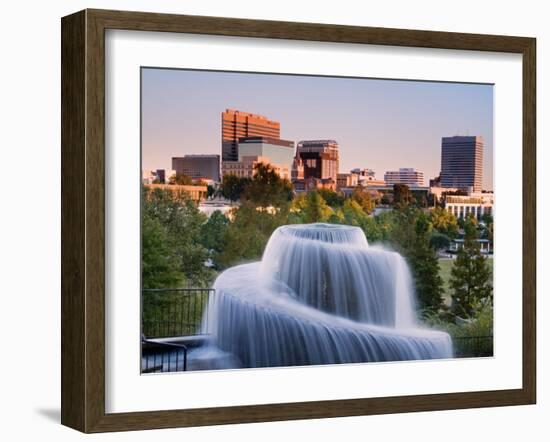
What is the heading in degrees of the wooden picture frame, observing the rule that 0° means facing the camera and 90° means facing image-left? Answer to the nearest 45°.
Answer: approximately 315°
